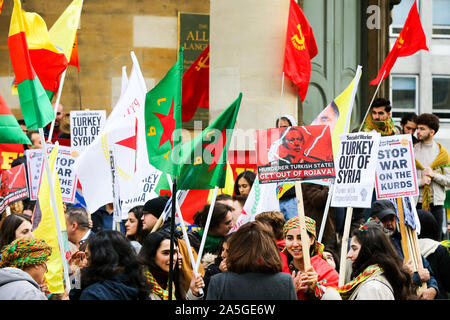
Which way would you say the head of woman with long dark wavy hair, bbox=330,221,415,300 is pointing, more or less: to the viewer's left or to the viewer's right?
to the viewer's left

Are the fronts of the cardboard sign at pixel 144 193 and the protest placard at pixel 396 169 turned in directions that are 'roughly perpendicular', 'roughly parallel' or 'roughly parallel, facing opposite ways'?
roughly parallel

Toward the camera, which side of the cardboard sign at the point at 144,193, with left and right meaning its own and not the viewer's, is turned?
front

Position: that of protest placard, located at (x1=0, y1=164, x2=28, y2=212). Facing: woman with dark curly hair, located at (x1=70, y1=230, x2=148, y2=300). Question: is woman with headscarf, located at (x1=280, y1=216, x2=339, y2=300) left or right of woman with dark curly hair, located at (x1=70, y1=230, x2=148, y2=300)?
left

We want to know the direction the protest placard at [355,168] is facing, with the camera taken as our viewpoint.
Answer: facing the viewer

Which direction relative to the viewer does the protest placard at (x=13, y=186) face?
toward the camera

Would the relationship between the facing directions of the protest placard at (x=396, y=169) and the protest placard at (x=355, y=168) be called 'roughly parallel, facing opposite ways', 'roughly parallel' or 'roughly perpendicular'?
roughly parallel

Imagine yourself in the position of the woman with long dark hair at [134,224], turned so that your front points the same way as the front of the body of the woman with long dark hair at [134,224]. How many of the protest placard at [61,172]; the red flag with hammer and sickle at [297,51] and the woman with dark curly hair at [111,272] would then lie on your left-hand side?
1

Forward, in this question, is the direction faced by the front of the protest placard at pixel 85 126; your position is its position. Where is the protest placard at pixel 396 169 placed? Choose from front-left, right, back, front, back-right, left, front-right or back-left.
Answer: front-left
